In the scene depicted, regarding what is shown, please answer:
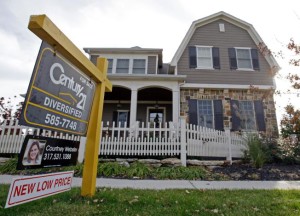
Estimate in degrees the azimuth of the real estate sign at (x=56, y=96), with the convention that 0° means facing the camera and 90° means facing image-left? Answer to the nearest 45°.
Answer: approximately 315°

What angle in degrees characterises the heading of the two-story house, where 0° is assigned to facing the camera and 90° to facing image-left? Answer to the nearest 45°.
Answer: approximately 0°

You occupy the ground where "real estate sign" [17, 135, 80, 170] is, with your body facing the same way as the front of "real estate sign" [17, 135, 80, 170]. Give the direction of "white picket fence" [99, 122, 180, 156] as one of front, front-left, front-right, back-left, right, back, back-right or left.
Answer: left

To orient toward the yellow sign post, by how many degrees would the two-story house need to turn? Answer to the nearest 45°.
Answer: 0° — it already faces it

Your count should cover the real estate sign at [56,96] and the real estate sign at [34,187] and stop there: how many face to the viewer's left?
0

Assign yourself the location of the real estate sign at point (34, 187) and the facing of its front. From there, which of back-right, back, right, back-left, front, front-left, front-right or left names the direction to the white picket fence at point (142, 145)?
left

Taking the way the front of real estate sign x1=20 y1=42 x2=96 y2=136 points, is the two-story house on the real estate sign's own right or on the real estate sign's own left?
on the real estate sign's own left

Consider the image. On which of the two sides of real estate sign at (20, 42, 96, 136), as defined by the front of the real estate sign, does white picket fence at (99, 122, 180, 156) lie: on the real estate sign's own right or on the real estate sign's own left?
on the real estate sign's own left
